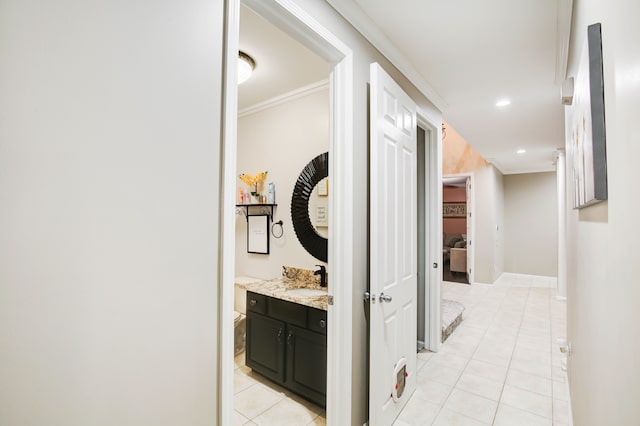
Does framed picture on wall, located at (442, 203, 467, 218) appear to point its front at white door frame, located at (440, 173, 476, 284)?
yes

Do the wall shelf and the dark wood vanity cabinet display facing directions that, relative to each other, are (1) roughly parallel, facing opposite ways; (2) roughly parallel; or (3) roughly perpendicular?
roughly parallel

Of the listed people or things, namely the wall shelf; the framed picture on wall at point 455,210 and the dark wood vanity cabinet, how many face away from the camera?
0

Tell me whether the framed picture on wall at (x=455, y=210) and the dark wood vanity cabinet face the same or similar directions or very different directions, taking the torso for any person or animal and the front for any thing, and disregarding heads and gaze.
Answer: same or similar directions

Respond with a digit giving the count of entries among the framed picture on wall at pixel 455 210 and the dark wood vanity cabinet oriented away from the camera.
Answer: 0

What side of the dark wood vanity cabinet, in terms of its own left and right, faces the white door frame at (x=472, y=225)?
back

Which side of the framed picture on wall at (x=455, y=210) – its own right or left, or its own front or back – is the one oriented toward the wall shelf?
front

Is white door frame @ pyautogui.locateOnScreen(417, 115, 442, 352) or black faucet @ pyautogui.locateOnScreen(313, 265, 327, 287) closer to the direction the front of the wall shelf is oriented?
the black faucet

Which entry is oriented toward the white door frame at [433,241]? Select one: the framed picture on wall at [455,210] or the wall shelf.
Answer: the framed picture on wall

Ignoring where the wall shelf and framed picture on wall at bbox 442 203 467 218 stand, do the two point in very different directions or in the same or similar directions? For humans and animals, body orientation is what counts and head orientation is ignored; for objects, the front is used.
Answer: same or similar directions

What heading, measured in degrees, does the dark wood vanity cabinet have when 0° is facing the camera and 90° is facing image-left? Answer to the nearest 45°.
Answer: approximately 45°

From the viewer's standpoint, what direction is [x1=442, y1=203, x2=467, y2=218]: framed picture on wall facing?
toward the camera

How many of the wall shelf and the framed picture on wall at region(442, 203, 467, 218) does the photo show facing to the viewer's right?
0

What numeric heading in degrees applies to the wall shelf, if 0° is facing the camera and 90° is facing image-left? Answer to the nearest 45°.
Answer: approximately 45°
